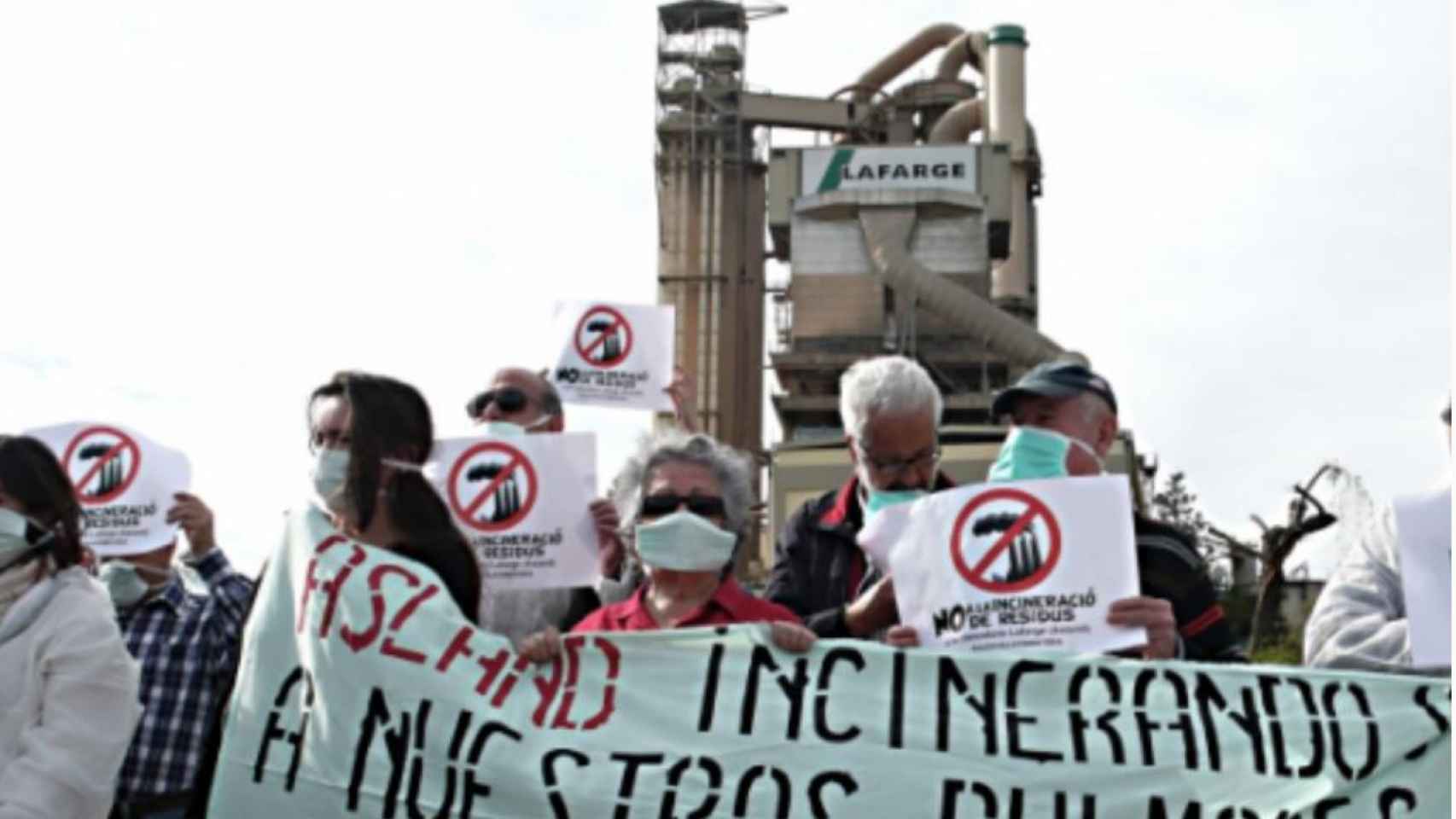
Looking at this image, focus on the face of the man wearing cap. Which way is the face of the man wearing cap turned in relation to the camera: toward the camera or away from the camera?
toward the camera

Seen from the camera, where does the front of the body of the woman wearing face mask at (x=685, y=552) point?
toward the camera

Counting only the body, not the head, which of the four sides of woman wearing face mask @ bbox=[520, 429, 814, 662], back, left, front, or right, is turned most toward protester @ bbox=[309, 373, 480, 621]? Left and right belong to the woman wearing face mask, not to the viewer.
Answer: right

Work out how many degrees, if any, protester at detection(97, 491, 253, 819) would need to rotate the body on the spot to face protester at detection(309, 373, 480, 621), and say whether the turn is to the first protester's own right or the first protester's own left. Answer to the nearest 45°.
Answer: approximately 90° to the first protester's own left

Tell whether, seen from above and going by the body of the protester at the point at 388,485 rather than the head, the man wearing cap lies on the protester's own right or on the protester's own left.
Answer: on the protester's own left

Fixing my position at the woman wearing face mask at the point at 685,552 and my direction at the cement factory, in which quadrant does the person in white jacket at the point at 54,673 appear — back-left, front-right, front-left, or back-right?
back-left

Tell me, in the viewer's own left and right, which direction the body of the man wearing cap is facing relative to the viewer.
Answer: facing the viewer and to the left of the viewer
